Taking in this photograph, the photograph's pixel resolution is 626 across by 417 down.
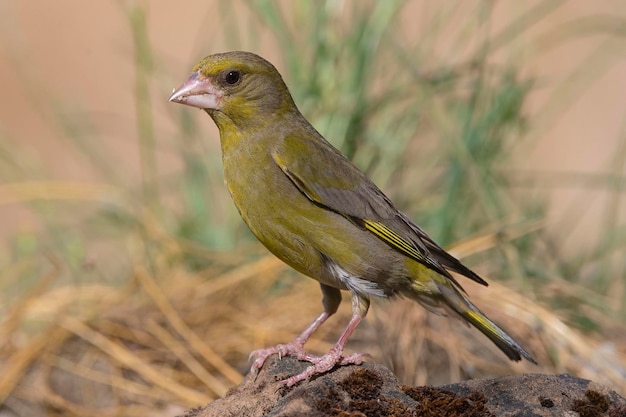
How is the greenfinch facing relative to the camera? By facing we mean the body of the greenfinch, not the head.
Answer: to the viewer's left

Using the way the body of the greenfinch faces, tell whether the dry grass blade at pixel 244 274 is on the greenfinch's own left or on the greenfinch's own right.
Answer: on the greenfinch's own right

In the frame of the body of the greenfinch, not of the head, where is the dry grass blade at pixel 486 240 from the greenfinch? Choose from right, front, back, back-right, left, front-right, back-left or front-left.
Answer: back-right

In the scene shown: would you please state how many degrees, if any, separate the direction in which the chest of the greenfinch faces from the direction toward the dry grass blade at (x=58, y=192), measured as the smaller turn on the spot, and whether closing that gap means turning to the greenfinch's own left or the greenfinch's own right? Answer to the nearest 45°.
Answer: approximately 45° to the greenfinch's own right
